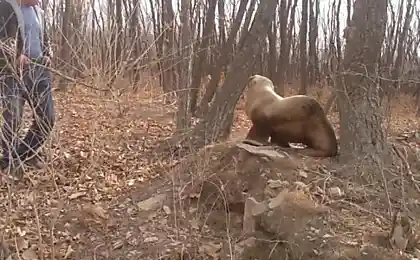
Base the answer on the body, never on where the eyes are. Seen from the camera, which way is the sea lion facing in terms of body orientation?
to the viewer's left

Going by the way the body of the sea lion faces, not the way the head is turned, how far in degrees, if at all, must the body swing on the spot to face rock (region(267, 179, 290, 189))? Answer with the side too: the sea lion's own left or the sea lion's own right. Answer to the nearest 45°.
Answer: approximately 90° to the sea lion's own left

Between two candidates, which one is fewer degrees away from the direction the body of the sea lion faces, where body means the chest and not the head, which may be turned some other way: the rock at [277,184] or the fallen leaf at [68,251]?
the fallen leaf

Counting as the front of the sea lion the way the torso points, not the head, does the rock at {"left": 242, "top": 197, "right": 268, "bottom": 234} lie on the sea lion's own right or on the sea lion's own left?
on the sea lion's own left

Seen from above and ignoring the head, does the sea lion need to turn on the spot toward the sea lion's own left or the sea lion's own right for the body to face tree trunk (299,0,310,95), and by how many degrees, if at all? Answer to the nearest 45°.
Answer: approximately 90° to the sea lion's own right

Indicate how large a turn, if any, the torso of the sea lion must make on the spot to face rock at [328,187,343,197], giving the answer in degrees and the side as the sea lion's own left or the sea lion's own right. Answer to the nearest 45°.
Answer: approximately 135° to the sea lion's own left
